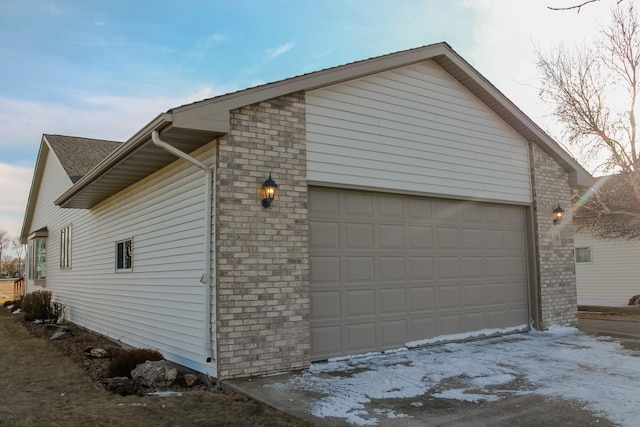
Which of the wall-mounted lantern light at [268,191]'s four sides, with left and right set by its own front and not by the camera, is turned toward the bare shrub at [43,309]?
back

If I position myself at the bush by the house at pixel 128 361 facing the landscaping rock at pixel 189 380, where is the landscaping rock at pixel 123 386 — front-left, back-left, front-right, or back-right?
front-right

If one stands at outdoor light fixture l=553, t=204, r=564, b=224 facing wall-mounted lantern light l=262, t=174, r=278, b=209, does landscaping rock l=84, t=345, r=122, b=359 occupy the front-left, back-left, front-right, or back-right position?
front-right

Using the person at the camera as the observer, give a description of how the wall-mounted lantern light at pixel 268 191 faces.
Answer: facing the viewer and to the right of the viewer

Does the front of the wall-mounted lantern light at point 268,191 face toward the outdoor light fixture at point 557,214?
no

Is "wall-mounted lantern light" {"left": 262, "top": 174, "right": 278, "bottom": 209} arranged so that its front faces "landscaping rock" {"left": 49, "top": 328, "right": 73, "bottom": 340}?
no

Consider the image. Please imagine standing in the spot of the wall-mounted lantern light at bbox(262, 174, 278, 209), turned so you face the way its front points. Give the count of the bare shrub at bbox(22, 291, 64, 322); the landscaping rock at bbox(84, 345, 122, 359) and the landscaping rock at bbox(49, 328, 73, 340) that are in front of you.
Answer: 0

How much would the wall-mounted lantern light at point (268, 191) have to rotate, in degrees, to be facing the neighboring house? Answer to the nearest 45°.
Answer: approximately 90° to its left

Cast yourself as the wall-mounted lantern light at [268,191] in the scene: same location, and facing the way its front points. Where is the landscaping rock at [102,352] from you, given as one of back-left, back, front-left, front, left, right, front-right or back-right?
back
